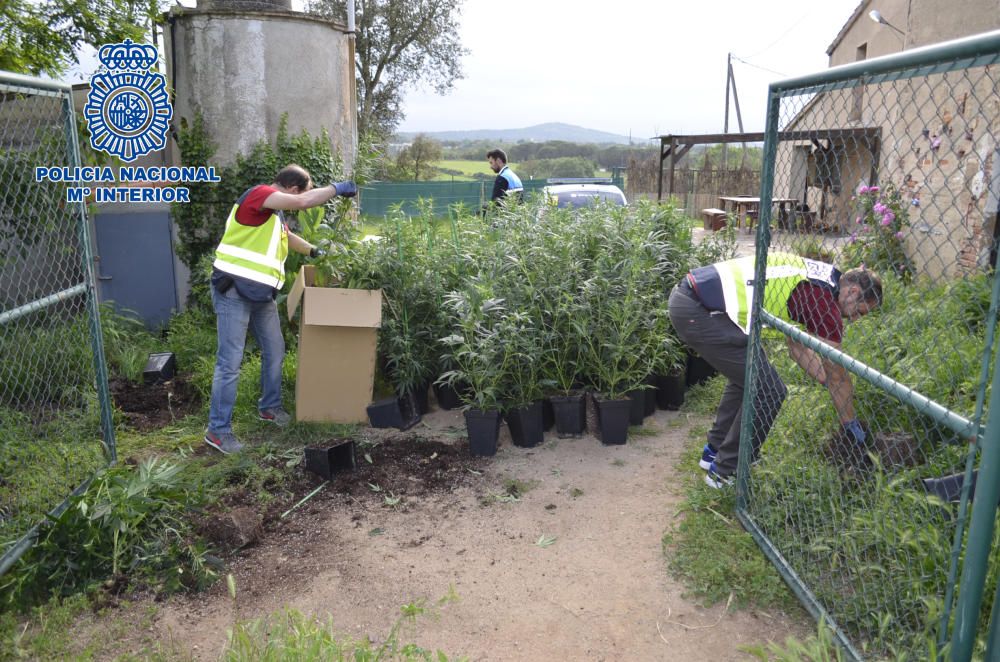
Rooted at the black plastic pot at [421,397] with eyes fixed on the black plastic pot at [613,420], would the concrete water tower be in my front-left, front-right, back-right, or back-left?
back-left

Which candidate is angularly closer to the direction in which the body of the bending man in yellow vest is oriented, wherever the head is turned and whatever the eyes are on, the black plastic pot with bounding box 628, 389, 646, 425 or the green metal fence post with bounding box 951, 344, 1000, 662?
the green metal fence post

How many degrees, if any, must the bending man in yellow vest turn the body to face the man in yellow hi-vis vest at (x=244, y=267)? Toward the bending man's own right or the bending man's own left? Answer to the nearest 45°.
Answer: approximately 180°

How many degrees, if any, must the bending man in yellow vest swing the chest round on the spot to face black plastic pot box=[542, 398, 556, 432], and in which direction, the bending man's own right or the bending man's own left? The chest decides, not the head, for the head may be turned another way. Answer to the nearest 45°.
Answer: approximately 135° to the bending man's own left

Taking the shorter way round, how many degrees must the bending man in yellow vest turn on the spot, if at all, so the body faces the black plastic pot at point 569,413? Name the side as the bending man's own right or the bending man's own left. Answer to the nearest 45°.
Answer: approximately 135° to the bending man's own left

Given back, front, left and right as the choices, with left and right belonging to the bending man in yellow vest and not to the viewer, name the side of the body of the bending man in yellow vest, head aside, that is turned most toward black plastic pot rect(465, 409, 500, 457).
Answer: back

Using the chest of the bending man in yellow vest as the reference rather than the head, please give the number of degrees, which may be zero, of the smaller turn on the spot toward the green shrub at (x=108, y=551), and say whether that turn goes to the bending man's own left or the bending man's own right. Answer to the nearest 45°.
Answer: approximately 135° to the bending man's own right

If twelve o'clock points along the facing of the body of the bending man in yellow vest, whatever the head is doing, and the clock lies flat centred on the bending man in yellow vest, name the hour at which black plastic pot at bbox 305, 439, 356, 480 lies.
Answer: The black plastic pot is roughly at 6 o'clock from the bending man in yellow vest.

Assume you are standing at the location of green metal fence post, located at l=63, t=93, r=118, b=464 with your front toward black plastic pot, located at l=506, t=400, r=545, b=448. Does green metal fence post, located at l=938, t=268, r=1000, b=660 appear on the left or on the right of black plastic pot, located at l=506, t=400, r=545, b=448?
right

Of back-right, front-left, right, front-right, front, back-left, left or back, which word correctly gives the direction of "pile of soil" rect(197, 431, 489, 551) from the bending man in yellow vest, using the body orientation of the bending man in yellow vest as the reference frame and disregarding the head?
back

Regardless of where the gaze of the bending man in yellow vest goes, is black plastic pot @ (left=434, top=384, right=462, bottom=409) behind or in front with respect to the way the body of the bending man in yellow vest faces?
behind

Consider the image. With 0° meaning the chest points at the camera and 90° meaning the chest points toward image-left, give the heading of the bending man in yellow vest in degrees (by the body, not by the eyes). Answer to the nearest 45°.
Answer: approximately 270°
